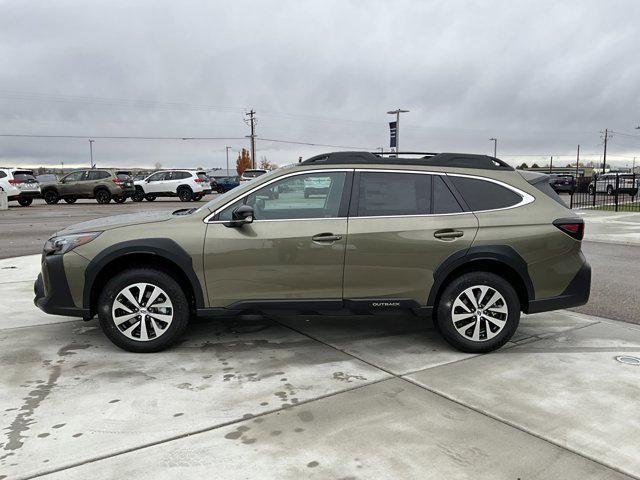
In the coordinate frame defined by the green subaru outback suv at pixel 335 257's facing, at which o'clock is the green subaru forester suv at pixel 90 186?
the green subaru forester suv at pixel 90 186 is roughly at 2 o'clock from the green subaru outback suv at pixel 335 257.

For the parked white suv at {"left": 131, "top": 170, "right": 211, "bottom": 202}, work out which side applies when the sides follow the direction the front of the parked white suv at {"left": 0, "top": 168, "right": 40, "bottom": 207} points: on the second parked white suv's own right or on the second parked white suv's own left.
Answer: on the second parked white suv's own right

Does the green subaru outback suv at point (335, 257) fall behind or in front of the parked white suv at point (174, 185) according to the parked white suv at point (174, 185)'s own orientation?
behind

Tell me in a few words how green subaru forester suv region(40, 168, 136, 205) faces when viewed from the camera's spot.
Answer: facing away from the viewer and to the left of the viewer

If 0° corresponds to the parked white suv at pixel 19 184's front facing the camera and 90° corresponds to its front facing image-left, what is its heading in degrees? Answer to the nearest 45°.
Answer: approximately 135°

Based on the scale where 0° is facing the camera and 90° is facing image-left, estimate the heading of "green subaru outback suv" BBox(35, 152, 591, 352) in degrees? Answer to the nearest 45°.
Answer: approximately 90°

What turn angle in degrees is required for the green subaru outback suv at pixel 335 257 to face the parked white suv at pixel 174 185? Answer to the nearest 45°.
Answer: approximately 90° to its right

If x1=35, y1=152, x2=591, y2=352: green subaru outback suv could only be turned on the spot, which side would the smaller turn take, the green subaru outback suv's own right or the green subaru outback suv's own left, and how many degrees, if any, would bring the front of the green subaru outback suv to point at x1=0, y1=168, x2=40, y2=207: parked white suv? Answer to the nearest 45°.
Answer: approximately 45° to the green subaru outback suv's own right

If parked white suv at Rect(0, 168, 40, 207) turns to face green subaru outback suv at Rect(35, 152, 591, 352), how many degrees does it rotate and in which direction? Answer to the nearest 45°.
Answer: approximately 135° to its left
